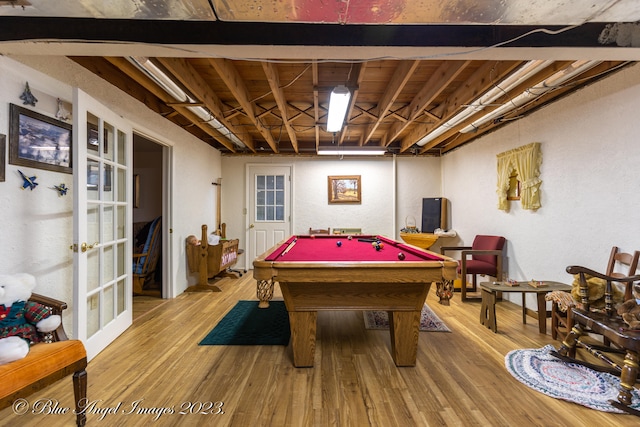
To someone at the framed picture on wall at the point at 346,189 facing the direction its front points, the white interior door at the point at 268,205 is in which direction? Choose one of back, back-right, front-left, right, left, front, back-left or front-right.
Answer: right

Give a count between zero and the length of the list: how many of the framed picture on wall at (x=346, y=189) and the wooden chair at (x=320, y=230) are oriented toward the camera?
2

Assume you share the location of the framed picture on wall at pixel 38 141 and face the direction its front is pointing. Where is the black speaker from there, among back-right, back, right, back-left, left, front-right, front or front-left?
front-left

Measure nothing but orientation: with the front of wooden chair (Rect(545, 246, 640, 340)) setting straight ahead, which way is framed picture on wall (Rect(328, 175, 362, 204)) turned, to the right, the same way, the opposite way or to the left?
to the left

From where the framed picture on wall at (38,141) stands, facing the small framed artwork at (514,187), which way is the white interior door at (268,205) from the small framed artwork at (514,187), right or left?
left

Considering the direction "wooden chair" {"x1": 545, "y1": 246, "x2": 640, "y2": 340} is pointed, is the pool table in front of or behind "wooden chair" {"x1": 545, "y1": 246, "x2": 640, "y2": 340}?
in front

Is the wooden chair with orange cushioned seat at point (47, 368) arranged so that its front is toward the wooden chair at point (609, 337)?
yes
